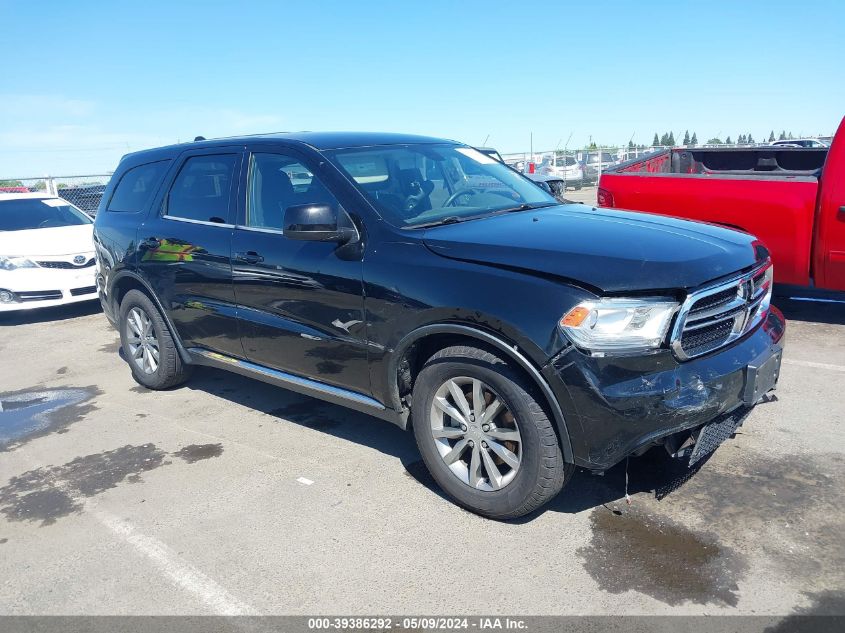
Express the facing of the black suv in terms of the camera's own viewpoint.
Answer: facing the viewer and to the right of the viewer

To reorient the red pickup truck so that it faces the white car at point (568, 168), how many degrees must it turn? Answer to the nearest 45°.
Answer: approximately 90° to its left

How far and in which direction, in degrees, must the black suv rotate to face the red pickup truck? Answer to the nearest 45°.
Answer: approximately 90° to its left

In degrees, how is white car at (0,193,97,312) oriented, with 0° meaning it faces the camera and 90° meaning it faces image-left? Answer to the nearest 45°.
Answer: approximately 315°

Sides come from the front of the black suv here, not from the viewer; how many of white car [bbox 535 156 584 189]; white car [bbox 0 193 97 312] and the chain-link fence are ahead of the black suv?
0

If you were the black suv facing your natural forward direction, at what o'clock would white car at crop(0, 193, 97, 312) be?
The white car is roughly at 6 o'clock from the black suv.

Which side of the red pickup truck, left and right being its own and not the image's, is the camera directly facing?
right

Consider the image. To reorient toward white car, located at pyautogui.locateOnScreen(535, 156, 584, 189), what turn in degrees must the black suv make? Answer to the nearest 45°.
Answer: approximately 135° to its left

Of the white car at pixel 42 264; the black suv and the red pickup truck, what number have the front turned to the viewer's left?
0

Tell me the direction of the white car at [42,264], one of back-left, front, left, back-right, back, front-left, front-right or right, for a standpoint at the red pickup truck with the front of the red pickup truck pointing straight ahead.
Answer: back
